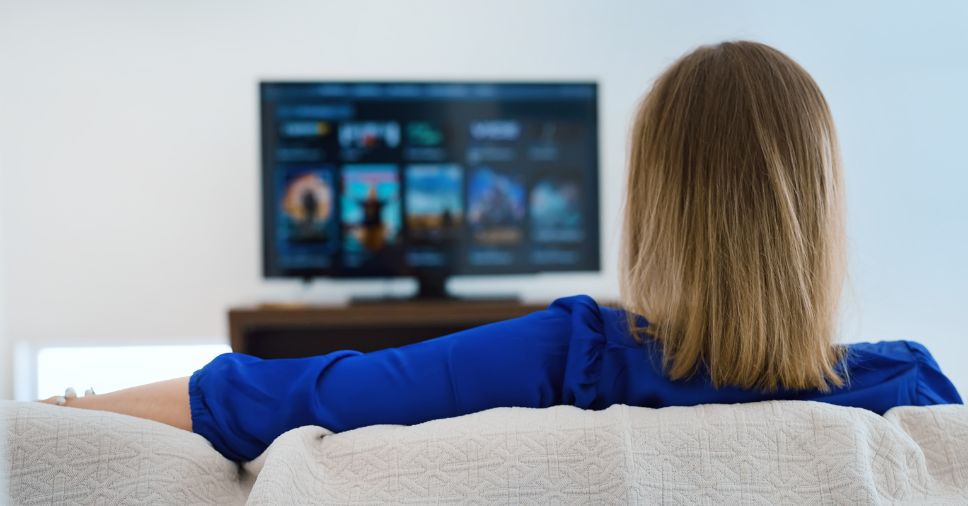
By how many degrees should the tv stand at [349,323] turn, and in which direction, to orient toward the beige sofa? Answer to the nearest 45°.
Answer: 0° — it already faces it

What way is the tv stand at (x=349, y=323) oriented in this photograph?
toward the camera

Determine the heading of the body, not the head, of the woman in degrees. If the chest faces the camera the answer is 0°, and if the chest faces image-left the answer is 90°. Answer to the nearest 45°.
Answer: approximately 180°

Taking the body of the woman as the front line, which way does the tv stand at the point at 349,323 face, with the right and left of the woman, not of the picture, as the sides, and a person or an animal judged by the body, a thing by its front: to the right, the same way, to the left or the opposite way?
the opposite way

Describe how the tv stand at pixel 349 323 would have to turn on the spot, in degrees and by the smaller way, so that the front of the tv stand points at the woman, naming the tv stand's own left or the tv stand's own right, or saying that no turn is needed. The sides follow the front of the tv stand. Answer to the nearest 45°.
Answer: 0° — it already faces them

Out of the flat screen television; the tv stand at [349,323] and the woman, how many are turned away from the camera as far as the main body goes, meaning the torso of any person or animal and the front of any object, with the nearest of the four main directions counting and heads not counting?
1

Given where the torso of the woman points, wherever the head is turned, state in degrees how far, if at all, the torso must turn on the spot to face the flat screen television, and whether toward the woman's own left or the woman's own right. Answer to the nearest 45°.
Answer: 0° — they already face it

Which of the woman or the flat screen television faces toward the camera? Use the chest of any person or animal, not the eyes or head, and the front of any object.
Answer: the flat screen television

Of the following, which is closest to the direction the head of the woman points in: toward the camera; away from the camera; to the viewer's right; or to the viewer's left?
away from the camera

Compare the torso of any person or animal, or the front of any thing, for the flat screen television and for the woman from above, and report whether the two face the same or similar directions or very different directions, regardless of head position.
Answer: very different directions
